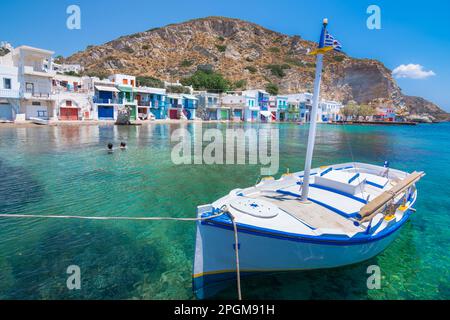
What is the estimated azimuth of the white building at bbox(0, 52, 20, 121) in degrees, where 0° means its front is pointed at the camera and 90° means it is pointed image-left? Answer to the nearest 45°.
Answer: approximately 0°

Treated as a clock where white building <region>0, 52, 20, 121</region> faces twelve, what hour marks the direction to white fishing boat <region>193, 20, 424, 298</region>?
The white fishing boat is roughly at 12 o'clock from the white building.

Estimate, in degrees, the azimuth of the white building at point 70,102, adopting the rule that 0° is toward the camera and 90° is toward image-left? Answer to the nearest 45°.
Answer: approximately 0°

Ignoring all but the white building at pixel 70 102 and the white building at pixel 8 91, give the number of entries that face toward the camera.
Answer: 2

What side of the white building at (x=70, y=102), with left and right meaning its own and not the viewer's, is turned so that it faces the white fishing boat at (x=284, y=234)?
front
